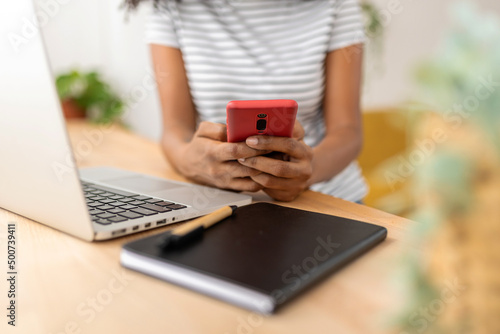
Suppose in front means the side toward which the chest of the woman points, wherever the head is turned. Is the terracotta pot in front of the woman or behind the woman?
behind

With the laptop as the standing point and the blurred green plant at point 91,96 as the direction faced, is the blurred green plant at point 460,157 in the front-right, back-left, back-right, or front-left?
back-right

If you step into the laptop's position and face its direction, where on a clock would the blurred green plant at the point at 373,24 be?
The blurred green plant is roughly at 12 o'clock from the laptop.

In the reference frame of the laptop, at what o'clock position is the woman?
The woman is roughly at 12 o'clock from the laptop.

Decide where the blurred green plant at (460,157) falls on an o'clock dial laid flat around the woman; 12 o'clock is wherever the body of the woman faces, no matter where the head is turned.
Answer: The blurred green plant is roughly at 12 o'clock from the woman.

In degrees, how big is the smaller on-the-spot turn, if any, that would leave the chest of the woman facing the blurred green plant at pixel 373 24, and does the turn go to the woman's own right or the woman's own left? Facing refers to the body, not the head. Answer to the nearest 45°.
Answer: approximately 135° to the woman's own left

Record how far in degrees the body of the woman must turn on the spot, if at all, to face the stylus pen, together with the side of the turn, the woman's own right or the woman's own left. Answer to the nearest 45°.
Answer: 0° — they already face it

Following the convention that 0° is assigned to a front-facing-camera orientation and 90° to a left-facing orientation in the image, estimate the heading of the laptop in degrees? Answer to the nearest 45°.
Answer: approximately 225°

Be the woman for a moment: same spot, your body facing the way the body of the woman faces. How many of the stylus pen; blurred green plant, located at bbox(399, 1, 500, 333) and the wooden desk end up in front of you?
3

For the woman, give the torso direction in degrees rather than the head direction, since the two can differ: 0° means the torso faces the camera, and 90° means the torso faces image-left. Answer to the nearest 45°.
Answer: approximately 0°

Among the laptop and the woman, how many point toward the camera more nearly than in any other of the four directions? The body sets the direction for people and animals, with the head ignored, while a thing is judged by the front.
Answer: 1
